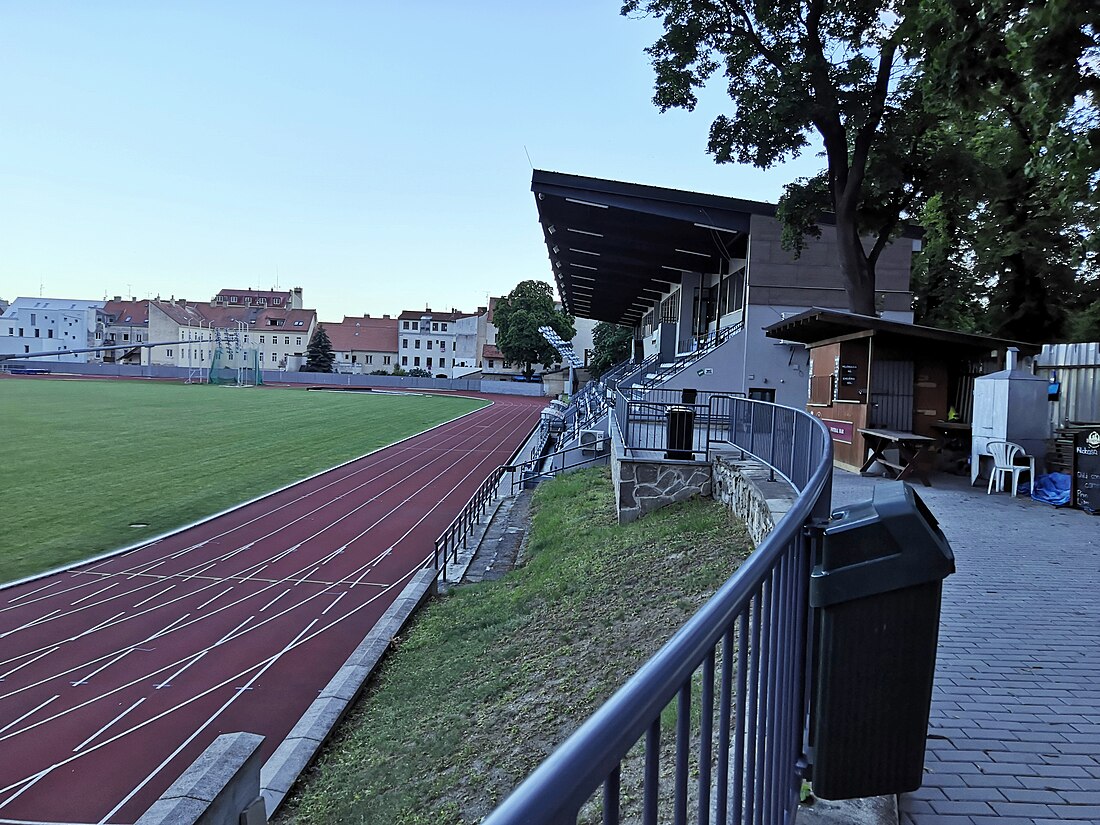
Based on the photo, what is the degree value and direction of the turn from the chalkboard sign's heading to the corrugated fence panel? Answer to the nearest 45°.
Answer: approximately 180°

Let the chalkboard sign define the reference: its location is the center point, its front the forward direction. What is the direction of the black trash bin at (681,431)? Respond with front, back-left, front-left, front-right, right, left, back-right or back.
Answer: right

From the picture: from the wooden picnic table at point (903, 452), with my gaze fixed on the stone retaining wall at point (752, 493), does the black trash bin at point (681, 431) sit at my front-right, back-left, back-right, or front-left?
front-right

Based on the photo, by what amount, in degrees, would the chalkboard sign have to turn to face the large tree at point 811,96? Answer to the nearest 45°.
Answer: approximately 135° to its right

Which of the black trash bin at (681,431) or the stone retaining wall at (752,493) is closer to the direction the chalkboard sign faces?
the stone retaining wall

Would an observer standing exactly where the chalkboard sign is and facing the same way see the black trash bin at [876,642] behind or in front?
in front

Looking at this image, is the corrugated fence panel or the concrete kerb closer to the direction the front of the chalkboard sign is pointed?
the concrete kerb

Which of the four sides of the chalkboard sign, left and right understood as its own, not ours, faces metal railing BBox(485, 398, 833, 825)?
front

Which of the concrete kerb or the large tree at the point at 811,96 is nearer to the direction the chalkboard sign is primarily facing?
the concrete kerb

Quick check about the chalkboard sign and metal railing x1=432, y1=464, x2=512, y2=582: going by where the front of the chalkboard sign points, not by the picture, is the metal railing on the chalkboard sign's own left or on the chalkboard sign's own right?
on the chalkboard sign's own right

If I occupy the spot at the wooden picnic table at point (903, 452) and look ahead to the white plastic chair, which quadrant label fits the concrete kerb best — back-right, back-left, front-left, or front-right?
back-right
